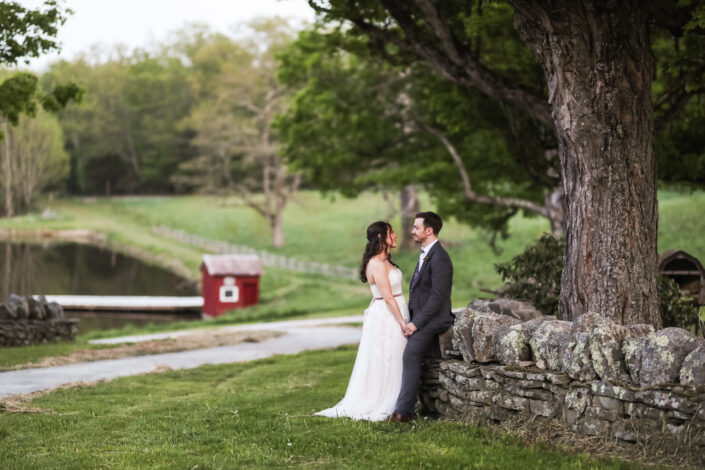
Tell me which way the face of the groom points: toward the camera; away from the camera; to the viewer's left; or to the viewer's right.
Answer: to the viewer's left

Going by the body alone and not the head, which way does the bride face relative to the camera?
to the viewer's right

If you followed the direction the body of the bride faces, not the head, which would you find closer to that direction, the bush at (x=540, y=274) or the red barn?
the bush

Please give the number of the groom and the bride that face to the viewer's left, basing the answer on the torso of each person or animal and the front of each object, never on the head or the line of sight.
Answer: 1

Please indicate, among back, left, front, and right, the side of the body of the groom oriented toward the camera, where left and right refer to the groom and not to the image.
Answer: left

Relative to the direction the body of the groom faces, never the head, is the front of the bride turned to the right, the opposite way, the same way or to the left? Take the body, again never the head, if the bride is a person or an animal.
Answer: the opposite way

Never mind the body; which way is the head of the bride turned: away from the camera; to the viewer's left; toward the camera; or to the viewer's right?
to the viewer's right

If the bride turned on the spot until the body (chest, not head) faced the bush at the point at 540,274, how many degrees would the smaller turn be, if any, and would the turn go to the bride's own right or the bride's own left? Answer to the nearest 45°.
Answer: approximately 45° to the bride's own left

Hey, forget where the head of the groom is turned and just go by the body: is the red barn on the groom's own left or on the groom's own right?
on the groom's own right
